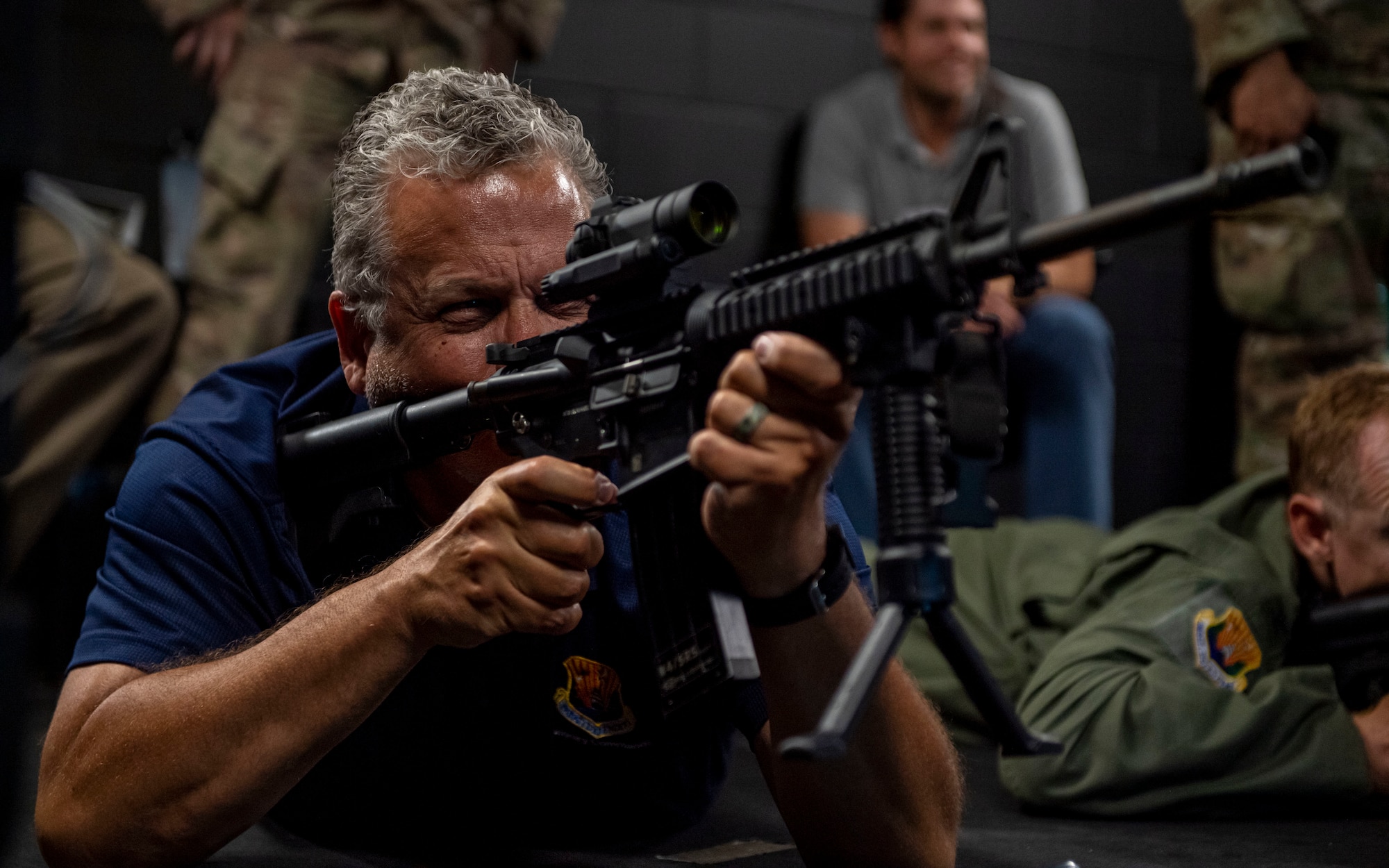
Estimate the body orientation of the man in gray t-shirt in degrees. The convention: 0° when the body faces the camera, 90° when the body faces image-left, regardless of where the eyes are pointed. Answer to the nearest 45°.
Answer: approximately 0°

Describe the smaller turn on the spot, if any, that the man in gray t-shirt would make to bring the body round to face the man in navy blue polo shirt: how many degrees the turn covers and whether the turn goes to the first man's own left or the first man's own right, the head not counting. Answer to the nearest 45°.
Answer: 0° — they already face them

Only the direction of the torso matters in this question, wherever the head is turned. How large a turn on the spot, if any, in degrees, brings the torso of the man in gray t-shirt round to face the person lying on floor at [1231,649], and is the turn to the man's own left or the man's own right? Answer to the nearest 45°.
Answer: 0° — they already face them
